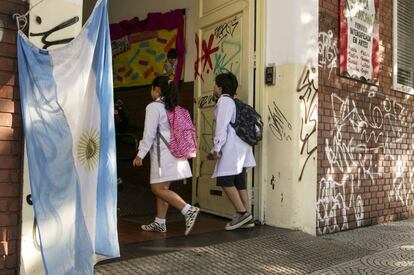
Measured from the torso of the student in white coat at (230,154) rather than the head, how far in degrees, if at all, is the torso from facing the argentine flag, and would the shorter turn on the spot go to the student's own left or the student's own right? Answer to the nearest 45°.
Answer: approximately 45° to the student's own left

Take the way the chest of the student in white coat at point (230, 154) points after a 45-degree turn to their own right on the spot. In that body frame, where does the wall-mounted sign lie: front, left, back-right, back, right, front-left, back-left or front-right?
right

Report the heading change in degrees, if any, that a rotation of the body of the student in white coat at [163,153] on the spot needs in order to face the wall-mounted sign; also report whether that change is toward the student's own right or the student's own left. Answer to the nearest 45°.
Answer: approximately 135° to the student's own right

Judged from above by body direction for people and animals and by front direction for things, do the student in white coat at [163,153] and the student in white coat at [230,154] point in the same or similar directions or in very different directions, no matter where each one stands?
same or similar directions

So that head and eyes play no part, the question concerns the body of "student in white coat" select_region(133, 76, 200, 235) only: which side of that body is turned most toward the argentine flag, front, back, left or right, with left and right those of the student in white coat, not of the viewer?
left

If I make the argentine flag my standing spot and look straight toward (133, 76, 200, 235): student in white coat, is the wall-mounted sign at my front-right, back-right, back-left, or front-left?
front-right

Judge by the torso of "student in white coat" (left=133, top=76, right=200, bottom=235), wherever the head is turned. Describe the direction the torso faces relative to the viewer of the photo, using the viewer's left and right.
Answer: facing to the left of the viewer
